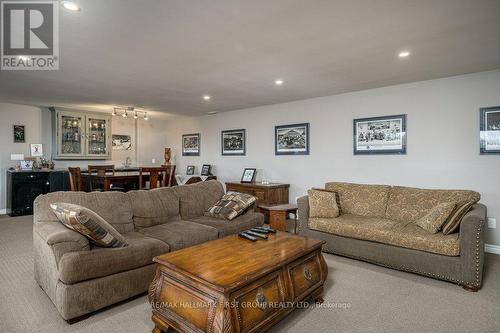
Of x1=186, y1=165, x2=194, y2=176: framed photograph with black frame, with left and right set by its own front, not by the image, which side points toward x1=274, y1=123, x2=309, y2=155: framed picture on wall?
left

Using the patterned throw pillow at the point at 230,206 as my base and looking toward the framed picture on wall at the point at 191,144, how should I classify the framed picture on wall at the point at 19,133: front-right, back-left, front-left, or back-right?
front-left

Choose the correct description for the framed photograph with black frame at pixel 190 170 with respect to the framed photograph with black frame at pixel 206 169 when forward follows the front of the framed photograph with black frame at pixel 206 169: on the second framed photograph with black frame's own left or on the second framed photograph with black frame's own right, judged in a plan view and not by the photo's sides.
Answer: on the second framed photograph with black frame's own right

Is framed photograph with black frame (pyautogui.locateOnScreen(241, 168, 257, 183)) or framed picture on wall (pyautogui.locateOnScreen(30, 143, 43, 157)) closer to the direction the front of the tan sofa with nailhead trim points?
the framed picture on wall

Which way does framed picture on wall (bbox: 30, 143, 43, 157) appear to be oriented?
toward the camera

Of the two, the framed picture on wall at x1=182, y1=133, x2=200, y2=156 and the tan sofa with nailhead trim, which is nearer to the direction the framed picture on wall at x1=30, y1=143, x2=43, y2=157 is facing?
the tan sofa with nailhead trim

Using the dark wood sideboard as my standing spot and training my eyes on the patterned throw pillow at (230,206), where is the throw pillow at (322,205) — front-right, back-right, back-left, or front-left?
front-left

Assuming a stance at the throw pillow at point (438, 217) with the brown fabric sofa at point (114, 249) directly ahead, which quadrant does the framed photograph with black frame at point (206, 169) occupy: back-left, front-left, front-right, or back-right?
front-right

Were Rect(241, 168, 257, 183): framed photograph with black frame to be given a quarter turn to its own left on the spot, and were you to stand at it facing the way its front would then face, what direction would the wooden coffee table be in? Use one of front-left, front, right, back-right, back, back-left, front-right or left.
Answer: front-right

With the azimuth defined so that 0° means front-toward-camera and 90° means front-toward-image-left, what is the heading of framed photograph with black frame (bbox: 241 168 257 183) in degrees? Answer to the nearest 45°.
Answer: approximately 45°

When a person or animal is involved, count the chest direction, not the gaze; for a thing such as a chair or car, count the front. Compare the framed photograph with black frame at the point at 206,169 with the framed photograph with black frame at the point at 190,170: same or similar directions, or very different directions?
same or similar directions

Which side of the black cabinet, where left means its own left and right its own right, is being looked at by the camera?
front

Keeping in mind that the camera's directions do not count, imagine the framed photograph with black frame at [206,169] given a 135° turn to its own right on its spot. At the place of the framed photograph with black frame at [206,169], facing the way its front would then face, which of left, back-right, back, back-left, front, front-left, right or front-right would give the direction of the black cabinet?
left

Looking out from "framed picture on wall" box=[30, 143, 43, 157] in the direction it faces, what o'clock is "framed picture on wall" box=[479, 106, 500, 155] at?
"framed picture on wall" box=[479, 106, 500, 155] is roughly at 11 o'clock from "framed picture on wall" box=[30, 143, 43, 157].

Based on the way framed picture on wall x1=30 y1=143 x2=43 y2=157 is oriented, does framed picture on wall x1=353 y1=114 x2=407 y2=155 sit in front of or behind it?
in front

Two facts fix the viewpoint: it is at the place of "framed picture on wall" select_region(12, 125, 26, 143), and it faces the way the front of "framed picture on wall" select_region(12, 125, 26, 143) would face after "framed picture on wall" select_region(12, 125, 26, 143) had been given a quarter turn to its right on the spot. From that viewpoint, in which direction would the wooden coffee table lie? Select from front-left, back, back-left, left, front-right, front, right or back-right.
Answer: left

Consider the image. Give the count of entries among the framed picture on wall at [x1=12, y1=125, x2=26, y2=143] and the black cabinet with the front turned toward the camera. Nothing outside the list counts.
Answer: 2
